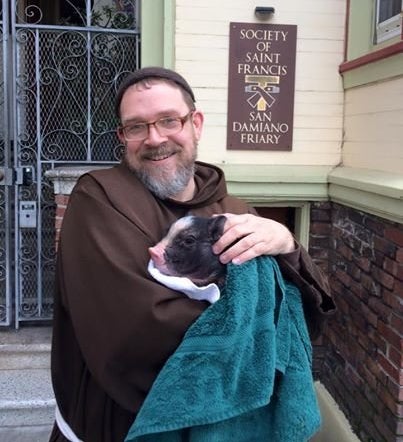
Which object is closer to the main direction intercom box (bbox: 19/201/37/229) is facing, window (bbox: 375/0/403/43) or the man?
the man

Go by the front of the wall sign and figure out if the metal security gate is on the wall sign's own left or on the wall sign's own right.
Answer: on the wall sign's own right

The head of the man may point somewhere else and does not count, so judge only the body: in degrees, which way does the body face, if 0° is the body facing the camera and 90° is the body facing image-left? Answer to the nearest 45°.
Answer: approximately 315°

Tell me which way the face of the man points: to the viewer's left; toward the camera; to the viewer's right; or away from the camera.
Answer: toward the camera

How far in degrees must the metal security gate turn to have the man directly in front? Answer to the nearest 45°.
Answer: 0° — it already faces them

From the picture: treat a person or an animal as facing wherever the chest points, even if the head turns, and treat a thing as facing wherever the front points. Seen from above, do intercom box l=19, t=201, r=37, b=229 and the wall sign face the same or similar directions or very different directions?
same or similar directions

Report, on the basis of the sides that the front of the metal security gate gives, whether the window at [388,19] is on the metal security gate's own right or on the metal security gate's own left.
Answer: on the metal security gate's own left

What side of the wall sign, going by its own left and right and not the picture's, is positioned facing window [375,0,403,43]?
left

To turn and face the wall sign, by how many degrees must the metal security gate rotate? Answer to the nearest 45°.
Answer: approximately 90° to its left

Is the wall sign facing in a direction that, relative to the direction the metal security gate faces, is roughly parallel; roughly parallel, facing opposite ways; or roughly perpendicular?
roughly parallel

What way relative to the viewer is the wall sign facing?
toward the camera

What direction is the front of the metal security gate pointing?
toward the camera

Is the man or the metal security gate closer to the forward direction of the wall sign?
the man
